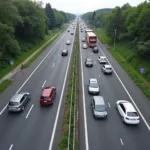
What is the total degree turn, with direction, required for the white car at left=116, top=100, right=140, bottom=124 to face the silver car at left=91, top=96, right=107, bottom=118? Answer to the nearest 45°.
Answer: approximately 45° to its left

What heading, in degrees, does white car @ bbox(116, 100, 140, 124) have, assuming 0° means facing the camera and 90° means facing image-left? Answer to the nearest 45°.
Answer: approximately 135°

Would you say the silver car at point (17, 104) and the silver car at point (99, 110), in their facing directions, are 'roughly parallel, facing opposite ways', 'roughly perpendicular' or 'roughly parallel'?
roughly parallel, facing opposite ways

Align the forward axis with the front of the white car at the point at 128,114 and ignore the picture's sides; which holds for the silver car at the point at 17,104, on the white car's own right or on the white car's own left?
on the white car's own left

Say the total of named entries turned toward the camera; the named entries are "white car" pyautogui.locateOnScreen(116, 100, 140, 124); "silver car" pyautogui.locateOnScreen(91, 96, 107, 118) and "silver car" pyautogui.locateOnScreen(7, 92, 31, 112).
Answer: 1
